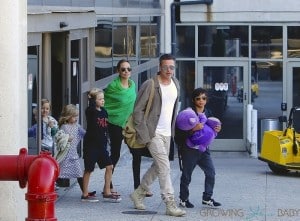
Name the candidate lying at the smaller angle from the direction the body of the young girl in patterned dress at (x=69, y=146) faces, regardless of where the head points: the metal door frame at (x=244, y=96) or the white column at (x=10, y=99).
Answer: the white column

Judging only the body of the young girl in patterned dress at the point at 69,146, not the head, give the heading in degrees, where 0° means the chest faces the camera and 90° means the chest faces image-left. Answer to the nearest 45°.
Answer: approximately 315°

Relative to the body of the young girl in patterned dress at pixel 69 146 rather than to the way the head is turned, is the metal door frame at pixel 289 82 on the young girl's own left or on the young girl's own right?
on the young girl's own left

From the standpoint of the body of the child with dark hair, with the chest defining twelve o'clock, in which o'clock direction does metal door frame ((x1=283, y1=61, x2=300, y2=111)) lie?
The metal door frame is roughly at 8 o'clock from the child with dark hair.

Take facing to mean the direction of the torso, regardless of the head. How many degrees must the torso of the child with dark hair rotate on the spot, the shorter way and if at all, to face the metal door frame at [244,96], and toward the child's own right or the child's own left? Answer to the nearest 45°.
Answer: approximately 135° to the child's own left

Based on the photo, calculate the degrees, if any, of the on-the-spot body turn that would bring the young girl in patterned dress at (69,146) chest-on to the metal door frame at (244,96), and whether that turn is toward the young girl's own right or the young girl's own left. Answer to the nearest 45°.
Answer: approximately 135° to the young girl's own left

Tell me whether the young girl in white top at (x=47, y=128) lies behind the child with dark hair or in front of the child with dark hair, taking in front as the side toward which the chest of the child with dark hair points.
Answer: behind

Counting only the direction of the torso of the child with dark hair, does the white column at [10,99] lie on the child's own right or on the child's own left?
on the child's own right
